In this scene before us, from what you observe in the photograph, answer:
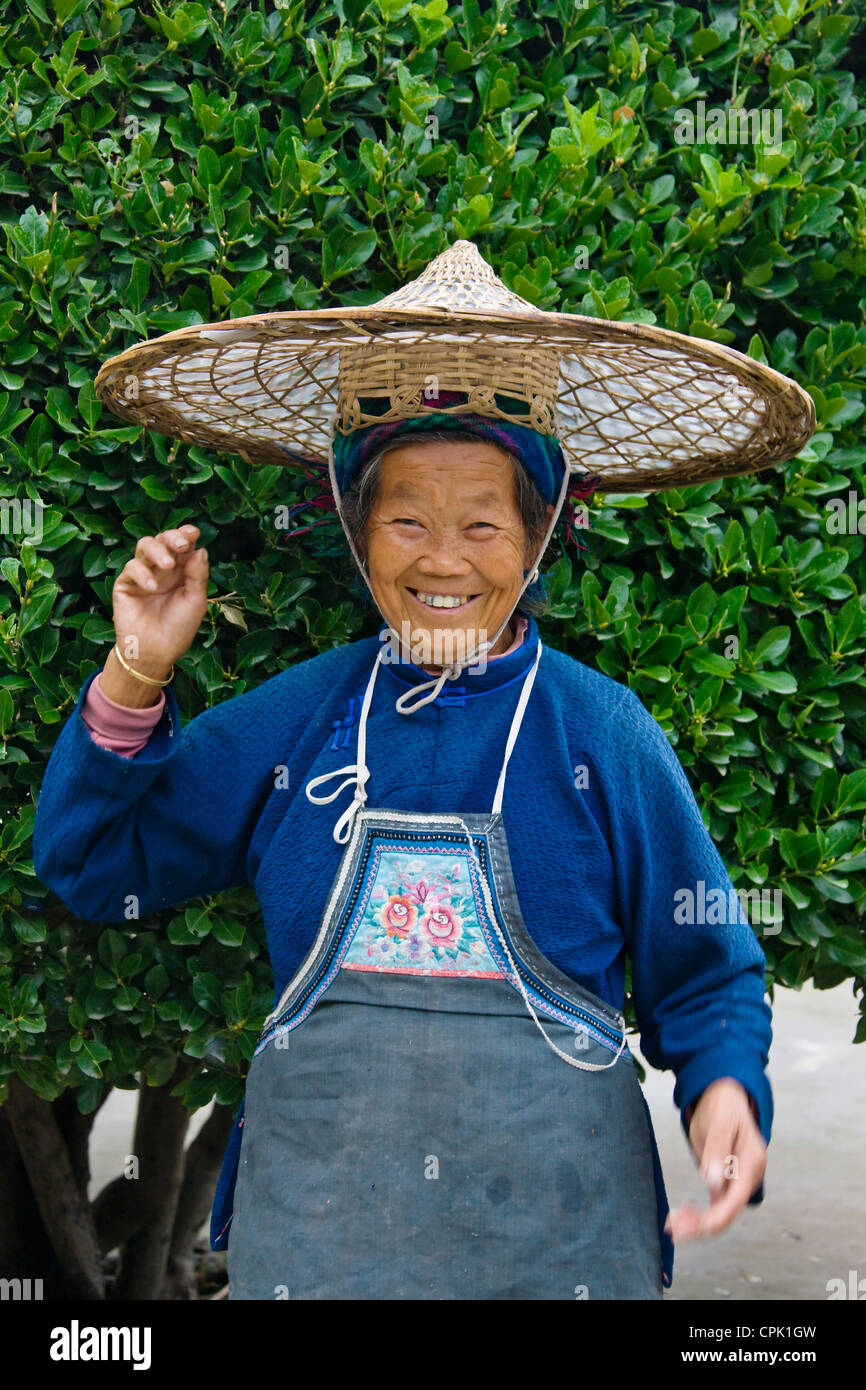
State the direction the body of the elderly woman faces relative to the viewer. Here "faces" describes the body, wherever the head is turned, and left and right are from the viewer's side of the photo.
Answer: facing the viewer

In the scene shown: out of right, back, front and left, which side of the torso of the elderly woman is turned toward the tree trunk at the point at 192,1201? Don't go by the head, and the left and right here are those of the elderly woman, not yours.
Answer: back
